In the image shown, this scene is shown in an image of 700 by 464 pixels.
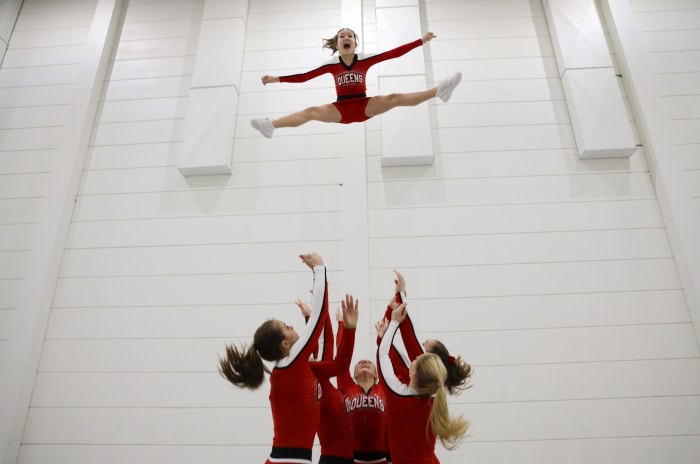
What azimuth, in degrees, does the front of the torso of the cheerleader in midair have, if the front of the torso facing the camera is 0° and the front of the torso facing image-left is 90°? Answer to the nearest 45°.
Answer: approximately 0°
